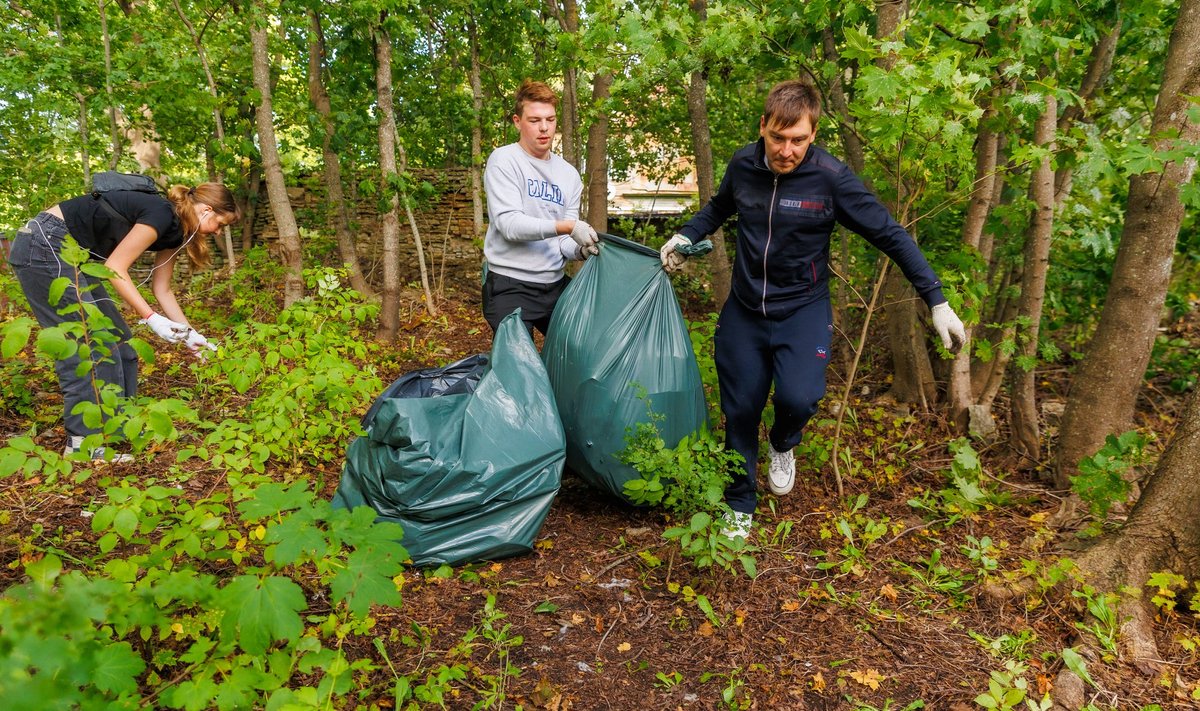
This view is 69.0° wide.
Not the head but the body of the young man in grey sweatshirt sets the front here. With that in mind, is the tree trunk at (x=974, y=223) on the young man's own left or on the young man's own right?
on the young man's own left

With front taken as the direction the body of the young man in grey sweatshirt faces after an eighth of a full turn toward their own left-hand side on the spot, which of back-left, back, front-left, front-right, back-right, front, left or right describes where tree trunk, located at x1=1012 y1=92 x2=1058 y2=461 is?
front

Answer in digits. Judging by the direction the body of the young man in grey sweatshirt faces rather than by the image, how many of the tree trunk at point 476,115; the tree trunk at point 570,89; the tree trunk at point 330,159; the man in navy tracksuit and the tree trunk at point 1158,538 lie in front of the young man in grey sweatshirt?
2

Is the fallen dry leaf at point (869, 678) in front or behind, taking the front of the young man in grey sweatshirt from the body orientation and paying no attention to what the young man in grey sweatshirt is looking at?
in front

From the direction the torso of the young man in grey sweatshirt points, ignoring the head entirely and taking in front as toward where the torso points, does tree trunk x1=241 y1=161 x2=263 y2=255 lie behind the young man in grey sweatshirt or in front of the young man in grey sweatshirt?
behind

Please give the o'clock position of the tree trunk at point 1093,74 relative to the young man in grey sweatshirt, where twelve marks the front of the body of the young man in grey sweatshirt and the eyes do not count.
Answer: The tree trunk is roughly at 10 o'clock from the young man in grey sweatshirt.

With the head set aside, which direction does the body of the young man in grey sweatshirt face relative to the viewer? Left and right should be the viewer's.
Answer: facing the viewer and to the right of the viewer

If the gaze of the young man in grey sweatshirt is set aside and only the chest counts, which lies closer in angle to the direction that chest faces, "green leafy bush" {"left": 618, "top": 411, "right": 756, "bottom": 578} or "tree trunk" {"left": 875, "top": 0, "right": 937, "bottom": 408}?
the green leafy bush

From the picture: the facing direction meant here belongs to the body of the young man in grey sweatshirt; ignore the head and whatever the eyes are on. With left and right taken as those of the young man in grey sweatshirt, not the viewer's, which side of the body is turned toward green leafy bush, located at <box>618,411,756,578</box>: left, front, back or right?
front

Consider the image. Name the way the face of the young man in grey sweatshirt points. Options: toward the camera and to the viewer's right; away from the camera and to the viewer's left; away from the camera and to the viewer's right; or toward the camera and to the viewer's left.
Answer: toward the camera and to the viewer's right

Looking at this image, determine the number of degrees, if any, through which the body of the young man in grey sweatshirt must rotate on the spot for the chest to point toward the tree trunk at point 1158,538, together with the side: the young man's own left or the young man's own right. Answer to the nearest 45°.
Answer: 0° — they already face it

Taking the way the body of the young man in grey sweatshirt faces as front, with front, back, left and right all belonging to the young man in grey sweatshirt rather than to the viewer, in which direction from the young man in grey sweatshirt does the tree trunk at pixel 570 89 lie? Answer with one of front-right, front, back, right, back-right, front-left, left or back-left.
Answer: back-left

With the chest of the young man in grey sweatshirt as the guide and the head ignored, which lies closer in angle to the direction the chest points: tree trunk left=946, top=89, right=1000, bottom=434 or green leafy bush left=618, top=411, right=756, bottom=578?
the green leafy bush

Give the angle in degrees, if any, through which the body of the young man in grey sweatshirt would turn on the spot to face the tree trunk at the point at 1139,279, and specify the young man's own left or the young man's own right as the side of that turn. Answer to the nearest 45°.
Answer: approximately 45° to the young man's own left
